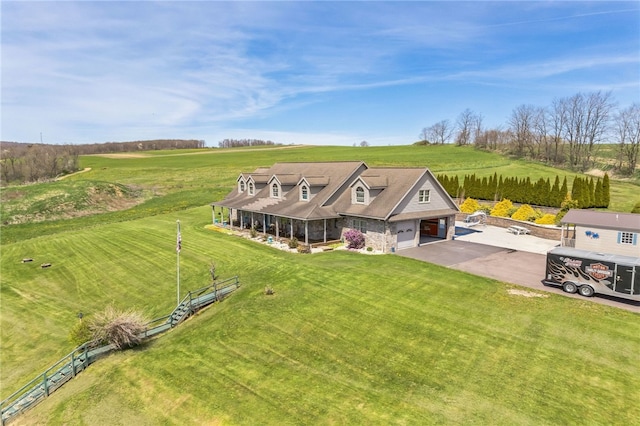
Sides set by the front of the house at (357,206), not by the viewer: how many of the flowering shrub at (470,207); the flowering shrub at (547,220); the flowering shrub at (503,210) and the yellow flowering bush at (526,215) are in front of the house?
0

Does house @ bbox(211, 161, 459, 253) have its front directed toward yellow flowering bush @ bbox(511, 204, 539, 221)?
no

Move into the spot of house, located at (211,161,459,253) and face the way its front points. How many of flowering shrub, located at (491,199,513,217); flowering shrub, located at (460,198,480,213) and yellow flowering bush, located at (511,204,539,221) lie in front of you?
0

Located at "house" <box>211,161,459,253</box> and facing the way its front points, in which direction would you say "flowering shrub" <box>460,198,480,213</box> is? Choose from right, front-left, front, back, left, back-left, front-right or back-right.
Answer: back

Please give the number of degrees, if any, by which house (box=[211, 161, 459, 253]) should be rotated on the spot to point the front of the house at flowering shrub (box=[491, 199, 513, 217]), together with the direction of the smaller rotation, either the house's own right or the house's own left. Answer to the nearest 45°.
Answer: approximately 180°

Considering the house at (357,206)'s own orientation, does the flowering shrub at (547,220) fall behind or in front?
behind

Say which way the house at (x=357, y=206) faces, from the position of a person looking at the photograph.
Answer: facing the viewer and to the left of the viewer
